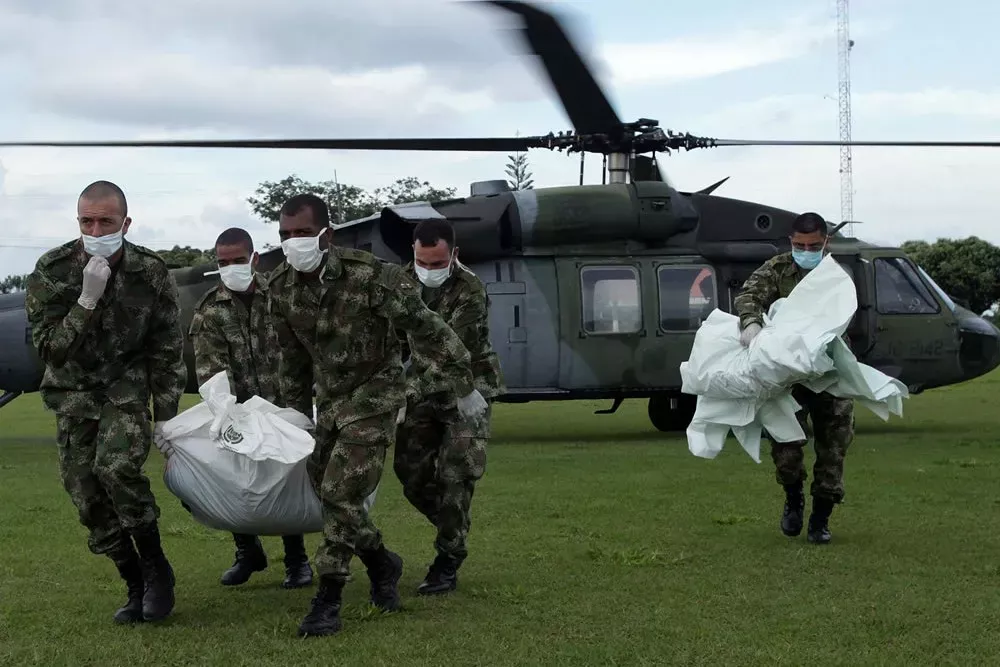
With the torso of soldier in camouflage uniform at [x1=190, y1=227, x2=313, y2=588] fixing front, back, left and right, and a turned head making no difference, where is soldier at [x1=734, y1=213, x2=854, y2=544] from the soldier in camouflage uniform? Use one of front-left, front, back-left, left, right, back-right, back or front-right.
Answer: left

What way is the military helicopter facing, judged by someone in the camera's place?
facing to the right of the viewer

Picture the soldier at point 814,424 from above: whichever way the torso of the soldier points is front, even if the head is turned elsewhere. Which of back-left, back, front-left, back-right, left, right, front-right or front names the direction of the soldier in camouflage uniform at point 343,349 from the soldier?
front-right

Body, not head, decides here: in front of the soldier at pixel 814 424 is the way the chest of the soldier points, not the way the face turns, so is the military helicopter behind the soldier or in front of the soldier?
behind

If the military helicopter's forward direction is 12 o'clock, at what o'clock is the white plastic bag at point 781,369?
The white plastic bag is roughly at 3 o'clock from the military helicopter.

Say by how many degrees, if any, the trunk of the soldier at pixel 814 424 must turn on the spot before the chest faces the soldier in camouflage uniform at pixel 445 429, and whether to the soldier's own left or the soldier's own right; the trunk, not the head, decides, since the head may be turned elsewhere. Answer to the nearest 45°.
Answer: approximately 45° to the soldier's own right

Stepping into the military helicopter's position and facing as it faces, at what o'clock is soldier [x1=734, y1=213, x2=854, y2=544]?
The soldier is roughly at 3 o'clock from the military helicopter.

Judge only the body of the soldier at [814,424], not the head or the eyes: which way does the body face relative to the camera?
toward the camera

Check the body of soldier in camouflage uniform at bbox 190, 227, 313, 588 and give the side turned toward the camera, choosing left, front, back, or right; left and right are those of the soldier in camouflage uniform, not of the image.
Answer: front

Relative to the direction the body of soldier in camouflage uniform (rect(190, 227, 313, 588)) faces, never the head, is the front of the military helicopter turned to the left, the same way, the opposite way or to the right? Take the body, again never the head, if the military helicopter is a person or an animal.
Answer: to the left

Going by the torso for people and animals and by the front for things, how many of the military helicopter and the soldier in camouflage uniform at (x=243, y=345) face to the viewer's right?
1

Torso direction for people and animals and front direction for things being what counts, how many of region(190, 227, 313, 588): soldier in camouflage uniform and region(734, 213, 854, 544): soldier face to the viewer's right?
0

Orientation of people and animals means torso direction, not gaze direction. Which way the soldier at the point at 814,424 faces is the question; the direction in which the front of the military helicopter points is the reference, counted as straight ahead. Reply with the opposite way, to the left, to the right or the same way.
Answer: to the right
